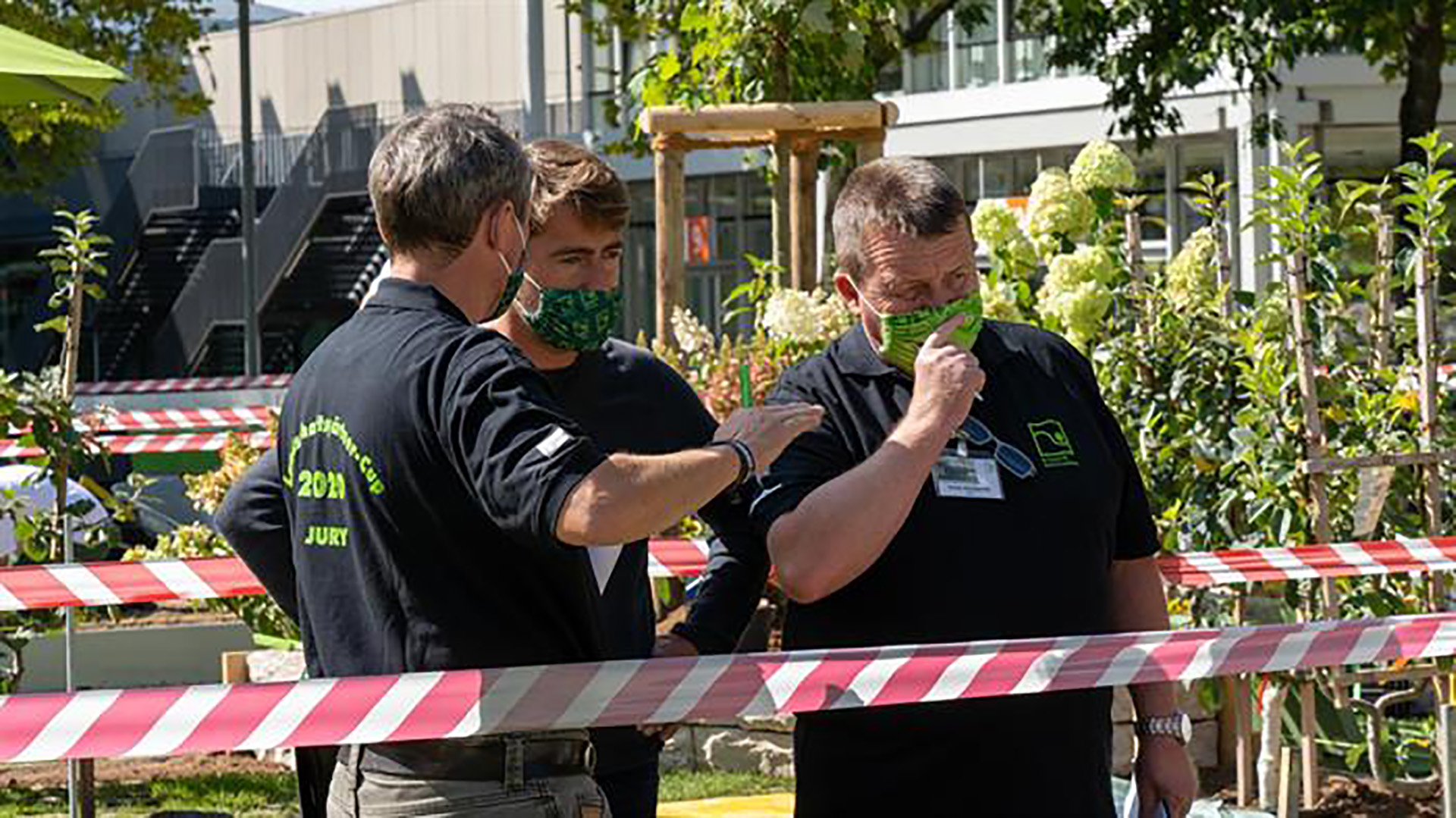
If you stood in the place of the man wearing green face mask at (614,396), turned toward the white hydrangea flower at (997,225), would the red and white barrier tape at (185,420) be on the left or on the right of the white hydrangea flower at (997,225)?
left

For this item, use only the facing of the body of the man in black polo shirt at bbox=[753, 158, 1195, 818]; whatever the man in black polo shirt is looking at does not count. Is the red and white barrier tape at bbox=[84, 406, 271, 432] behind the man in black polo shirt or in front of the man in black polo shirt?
behind

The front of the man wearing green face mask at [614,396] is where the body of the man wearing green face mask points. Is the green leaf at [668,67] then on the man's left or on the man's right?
on the man's left

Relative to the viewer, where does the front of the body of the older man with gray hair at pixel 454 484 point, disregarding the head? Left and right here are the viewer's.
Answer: facing away from the viewer and to the right of the viewer

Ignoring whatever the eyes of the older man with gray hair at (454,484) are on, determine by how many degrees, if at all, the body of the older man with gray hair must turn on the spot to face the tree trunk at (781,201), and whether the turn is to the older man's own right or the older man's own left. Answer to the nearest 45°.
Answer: approximately 45° to the older man's own left

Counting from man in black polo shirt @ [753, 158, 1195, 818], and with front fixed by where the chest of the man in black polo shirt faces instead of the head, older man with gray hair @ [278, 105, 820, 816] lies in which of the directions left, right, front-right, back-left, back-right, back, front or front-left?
front-right

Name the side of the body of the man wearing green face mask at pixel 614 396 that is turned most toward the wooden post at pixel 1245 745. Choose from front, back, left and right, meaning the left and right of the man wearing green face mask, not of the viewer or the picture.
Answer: left

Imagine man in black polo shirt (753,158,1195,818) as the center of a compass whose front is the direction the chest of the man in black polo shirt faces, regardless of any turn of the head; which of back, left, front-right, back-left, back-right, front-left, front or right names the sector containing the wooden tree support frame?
back
